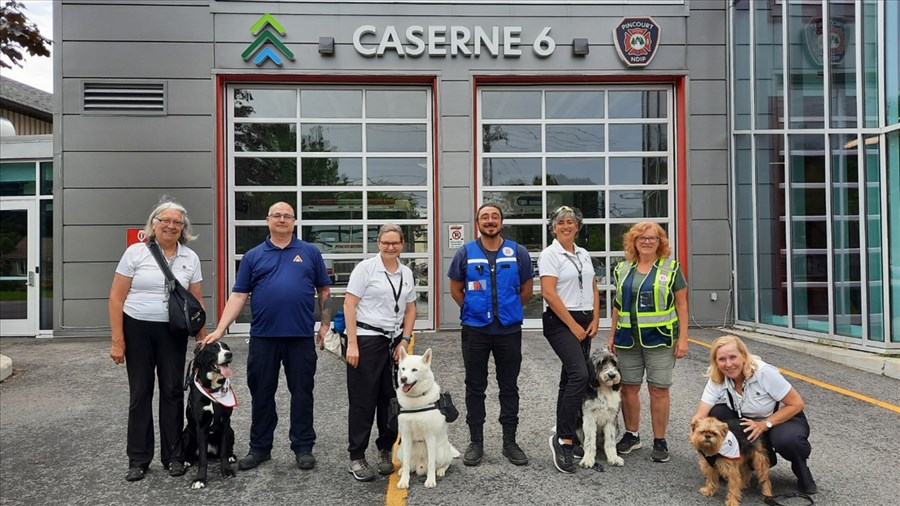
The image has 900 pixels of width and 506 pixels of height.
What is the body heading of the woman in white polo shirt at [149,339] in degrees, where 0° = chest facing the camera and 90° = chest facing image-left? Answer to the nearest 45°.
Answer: approximately 315°

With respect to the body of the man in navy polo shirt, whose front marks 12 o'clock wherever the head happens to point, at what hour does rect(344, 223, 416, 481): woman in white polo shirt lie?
The woman in white polo shirt is roughly at 10 o'clock from the man in navy polo shirt.

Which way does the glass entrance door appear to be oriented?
toward the camera

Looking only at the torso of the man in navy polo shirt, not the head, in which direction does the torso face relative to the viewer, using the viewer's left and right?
facing the viewer

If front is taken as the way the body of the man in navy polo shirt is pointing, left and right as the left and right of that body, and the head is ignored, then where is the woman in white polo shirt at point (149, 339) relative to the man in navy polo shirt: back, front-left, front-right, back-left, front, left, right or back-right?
right

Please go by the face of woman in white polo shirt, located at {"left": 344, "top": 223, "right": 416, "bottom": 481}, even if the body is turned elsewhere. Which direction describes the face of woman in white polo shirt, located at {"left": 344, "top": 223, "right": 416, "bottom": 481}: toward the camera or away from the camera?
toward the camera

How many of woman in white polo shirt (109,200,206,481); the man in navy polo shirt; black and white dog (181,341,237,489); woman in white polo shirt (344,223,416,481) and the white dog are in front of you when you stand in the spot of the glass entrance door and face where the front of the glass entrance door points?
5

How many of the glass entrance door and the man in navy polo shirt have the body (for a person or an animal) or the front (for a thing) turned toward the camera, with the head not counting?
2

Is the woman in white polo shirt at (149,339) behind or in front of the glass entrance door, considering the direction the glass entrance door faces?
in front

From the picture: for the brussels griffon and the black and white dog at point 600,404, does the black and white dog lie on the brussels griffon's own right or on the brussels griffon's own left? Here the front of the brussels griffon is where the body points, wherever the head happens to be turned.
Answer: on the brussels griffon's own right

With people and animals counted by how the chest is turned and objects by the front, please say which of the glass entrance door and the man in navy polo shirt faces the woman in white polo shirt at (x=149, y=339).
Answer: the glass entrance door
